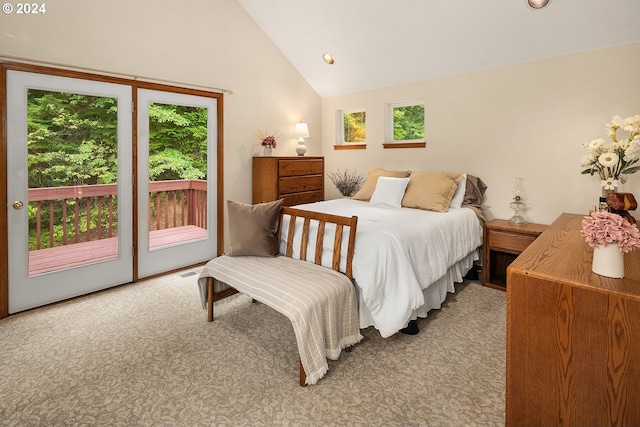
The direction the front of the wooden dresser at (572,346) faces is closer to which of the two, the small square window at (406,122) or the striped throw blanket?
the striped throw blanket

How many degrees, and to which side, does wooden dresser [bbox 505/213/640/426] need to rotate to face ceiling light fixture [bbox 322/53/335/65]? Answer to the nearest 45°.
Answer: approximately 45° to its right

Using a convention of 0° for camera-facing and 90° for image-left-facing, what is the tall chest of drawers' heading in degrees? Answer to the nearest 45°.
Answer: approximately 315°

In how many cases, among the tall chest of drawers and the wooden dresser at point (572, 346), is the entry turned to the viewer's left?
1

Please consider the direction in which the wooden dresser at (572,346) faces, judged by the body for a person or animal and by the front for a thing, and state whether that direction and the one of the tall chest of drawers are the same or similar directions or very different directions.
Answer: very different directions

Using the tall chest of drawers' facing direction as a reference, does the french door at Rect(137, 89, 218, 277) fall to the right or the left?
on its right

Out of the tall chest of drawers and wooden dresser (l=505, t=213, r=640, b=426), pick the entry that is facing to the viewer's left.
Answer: the wooden dresser

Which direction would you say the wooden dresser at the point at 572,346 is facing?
to the viewer's left
